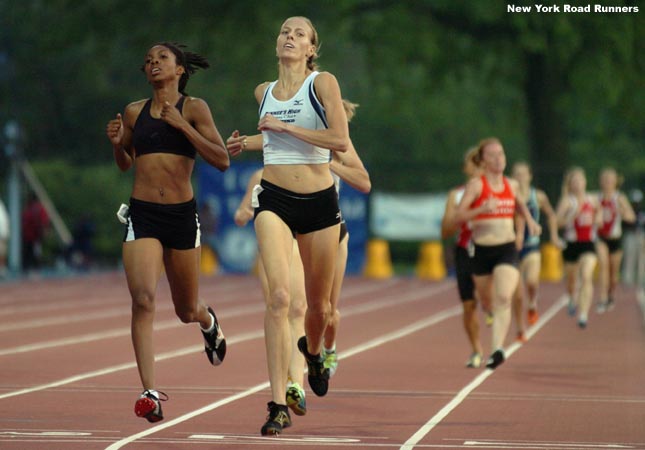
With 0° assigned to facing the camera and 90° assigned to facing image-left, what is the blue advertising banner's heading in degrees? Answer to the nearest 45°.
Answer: approximately 0°

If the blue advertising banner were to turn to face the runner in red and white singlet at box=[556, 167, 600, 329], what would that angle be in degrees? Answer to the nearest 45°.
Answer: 0° — it already faces them

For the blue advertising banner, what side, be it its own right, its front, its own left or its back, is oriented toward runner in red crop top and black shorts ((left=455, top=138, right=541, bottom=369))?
front

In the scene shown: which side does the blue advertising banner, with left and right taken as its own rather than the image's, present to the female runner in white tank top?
front

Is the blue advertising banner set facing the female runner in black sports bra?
yes

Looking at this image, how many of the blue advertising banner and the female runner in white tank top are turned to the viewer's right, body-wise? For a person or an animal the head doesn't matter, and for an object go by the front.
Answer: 0

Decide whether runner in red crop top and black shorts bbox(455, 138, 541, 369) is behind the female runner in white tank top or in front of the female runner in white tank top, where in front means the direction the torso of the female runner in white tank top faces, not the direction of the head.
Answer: behind

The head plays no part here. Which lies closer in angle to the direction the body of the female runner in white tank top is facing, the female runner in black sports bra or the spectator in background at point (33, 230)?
the female runner in black sports bra

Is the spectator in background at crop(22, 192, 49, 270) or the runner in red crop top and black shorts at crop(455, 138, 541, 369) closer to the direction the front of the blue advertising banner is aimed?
the runner in red crop top and black shorts

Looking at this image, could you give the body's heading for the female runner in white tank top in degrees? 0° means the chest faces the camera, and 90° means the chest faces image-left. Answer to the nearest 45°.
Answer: approximately 45°

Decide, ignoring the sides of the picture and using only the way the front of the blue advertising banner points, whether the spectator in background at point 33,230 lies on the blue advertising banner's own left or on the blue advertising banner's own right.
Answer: on the blue advertising banner's own right
